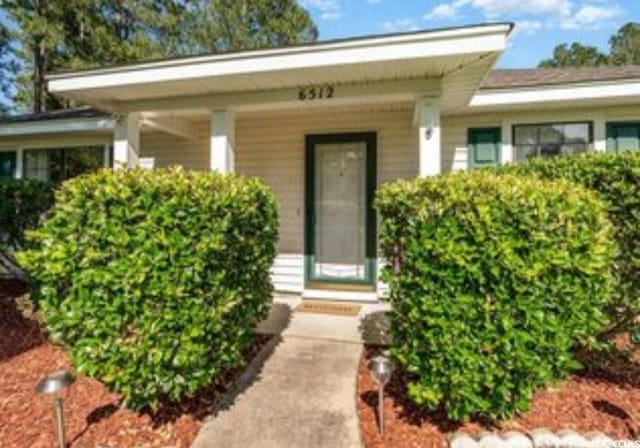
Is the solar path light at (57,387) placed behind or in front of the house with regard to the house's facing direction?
in front

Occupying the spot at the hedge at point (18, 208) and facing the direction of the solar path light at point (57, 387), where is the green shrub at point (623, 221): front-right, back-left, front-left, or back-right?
front-left

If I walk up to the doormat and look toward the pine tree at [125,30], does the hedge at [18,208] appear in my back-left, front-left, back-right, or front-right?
front-left

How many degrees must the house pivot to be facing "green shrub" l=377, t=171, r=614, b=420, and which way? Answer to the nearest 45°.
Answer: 0° — it already faces it

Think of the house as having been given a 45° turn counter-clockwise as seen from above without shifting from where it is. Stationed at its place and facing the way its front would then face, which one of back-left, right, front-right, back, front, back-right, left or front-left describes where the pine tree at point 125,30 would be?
back

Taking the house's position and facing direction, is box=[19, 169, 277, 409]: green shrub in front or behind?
in front

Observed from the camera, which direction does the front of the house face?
facing the viewer

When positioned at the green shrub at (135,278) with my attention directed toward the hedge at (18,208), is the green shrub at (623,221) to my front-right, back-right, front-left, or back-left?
back-right

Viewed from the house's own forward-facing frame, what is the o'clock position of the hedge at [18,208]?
The hedge is roughly at 3 o'clock from the house.
